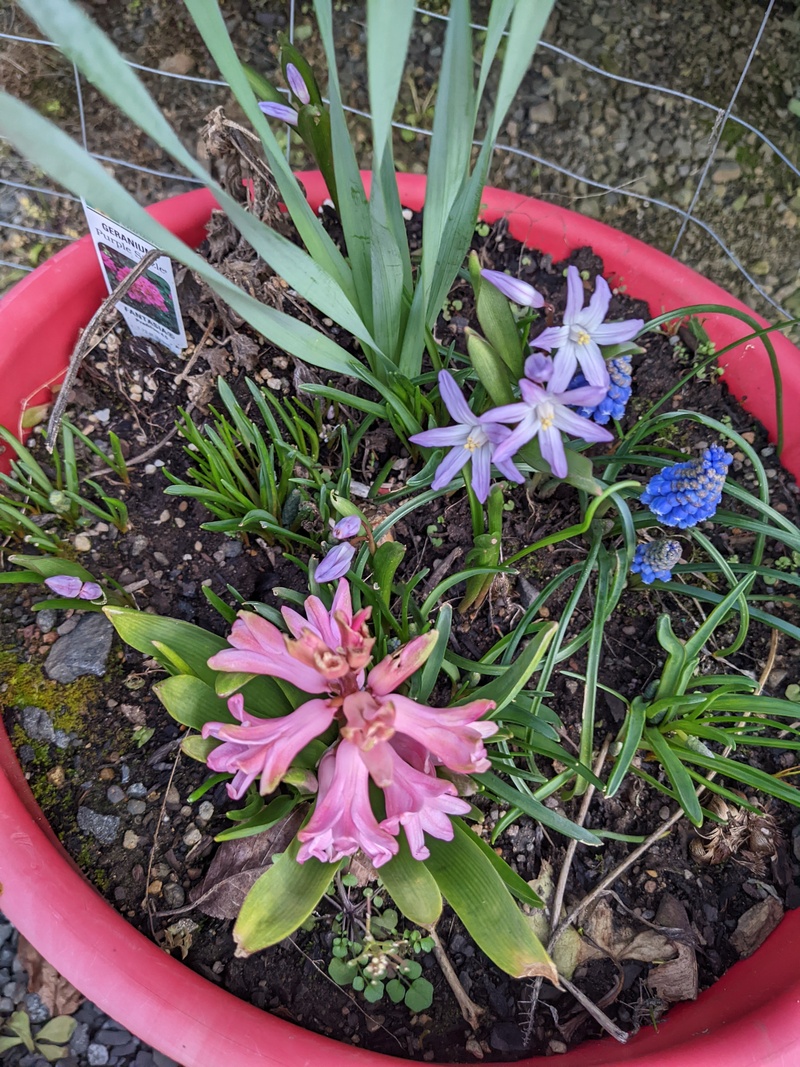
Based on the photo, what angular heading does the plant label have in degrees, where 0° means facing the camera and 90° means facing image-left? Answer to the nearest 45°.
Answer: approximately 0°

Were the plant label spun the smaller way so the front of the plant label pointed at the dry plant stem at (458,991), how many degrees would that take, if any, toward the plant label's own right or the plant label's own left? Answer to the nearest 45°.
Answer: approximately 45° to the plant label's own left
